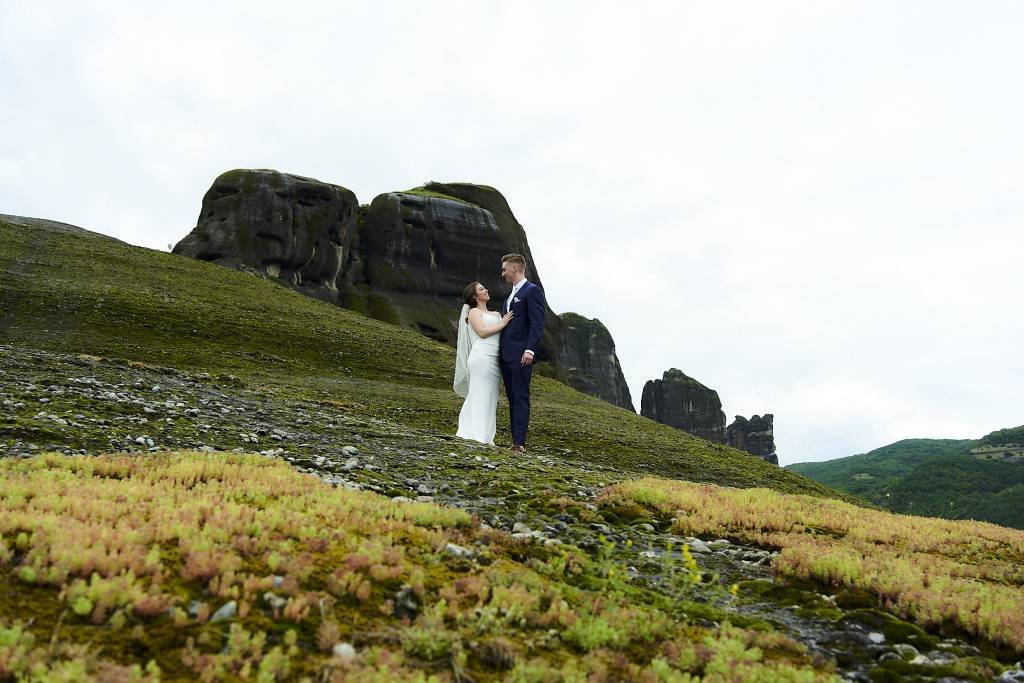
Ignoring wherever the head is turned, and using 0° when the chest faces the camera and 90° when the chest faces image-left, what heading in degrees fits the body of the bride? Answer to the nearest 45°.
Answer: approximately 270°

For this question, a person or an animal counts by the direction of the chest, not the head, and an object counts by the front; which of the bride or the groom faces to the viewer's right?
the bride

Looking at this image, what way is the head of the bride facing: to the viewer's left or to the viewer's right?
to the viewer's right

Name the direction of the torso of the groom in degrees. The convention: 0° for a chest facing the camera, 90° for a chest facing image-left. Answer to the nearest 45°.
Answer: approximately 45°

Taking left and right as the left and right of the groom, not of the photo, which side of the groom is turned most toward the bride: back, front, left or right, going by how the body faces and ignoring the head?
right

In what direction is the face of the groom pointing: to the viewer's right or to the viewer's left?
to the viewer's left

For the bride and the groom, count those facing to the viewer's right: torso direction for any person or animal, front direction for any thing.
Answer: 1
